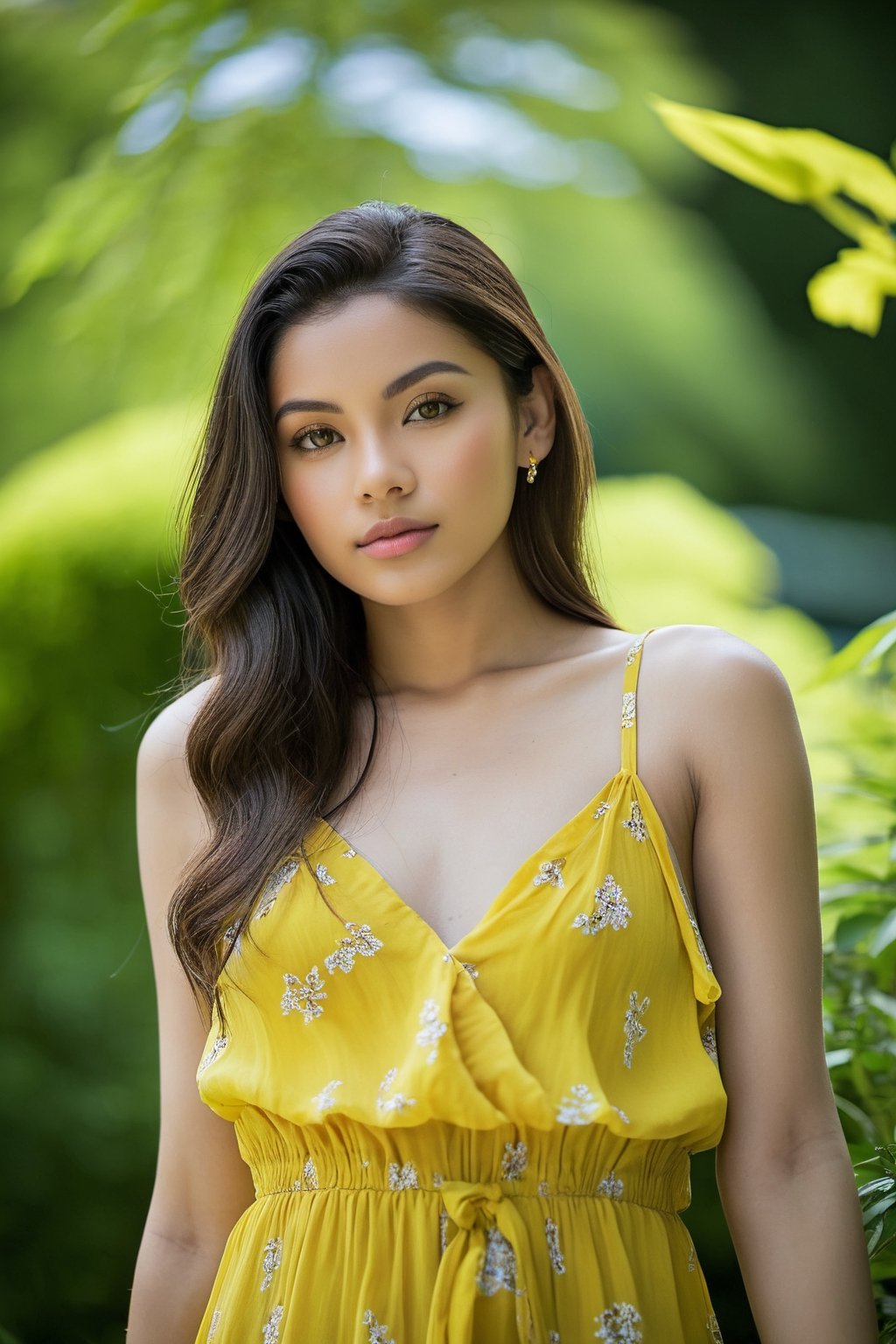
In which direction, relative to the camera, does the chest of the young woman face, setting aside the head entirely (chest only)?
toward the camera

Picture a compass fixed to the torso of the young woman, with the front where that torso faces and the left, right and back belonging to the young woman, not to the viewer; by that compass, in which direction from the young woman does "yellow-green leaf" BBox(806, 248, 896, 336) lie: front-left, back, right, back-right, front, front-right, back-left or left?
back-left

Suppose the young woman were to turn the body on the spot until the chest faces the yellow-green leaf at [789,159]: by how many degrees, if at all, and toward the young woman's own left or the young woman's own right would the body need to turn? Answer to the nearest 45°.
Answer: approximately 135° to the young woman's own left
